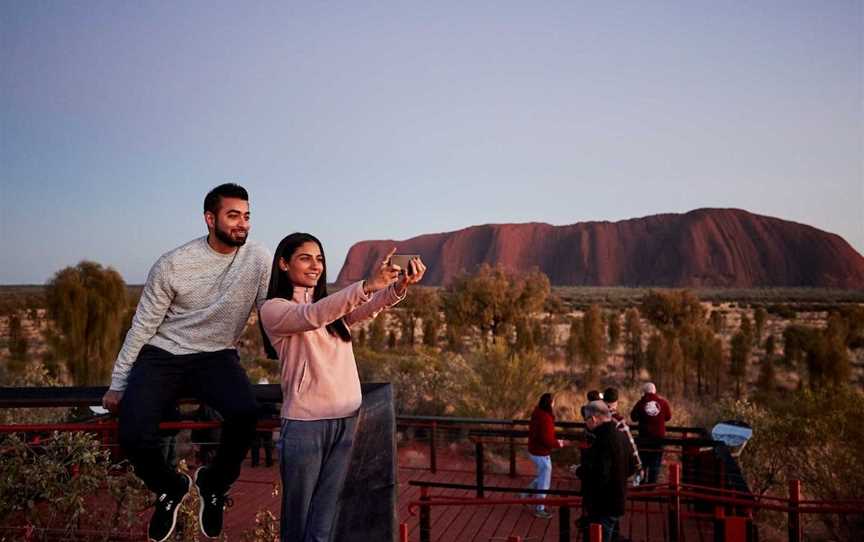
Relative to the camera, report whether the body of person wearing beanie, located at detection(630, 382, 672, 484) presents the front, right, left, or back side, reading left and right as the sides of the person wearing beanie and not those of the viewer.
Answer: back

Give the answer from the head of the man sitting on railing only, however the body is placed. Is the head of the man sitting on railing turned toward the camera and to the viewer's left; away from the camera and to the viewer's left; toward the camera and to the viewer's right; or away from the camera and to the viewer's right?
toward the camera and to the viewer's right

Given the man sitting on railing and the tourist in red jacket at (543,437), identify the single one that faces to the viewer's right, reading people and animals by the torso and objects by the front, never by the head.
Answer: the tourist in red jacket

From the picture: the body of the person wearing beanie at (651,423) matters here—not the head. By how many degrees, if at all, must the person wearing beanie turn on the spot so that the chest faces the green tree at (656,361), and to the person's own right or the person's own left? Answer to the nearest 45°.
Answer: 0° — they already face it

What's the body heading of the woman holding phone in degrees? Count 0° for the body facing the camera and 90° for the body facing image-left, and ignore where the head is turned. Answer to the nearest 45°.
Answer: approximately 315°

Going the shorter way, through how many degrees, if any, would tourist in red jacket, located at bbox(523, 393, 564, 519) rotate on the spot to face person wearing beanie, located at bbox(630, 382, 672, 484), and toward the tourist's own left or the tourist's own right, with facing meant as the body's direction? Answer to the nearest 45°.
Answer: approximately 45° to the tourist's own left

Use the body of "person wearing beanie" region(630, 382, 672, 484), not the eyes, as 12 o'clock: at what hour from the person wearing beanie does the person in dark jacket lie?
The person in dark jacket is roughly at 6 o'clock from the person wearing beanie.

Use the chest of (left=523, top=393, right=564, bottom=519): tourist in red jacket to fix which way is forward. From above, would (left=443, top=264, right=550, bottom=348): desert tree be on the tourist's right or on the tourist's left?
on the tourist's left

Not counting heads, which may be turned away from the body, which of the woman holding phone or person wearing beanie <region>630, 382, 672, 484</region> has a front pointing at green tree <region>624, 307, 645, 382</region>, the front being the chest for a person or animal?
the person wearing beanie

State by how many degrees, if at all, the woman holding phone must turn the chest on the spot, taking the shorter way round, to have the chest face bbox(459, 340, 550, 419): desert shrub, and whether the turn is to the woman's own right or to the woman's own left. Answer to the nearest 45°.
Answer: approximately 135° to the woman's own left

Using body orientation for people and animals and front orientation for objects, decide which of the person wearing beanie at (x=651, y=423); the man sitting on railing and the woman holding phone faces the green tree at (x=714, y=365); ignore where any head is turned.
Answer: the person wearing beanie

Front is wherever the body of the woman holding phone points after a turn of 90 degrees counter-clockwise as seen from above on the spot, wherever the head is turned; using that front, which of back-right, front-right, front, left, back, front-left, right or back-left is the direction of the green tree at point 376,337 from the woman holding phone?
front-left
